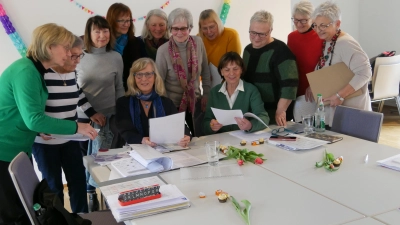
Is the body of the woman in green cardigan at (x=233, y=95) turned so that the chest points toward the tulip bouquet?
yes

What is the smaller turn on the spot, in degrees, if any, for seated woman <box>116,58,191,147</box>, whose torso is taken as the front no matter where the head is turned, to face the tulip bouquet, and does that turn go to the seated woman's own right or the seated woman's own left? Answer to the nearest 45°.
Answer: approximately 45° to the seated woman's own left

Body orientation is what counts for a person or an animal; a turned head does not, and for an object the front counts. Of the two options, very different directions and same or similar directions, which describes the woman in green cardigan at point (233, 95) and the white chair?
very different directions

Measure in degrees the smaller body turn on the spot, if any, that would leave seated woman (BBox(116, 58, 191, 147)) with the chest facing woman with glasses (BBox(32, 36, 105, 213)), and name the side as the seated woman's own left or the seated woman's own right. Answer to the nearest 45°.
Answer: approximately 90° to the seated woman's own right
